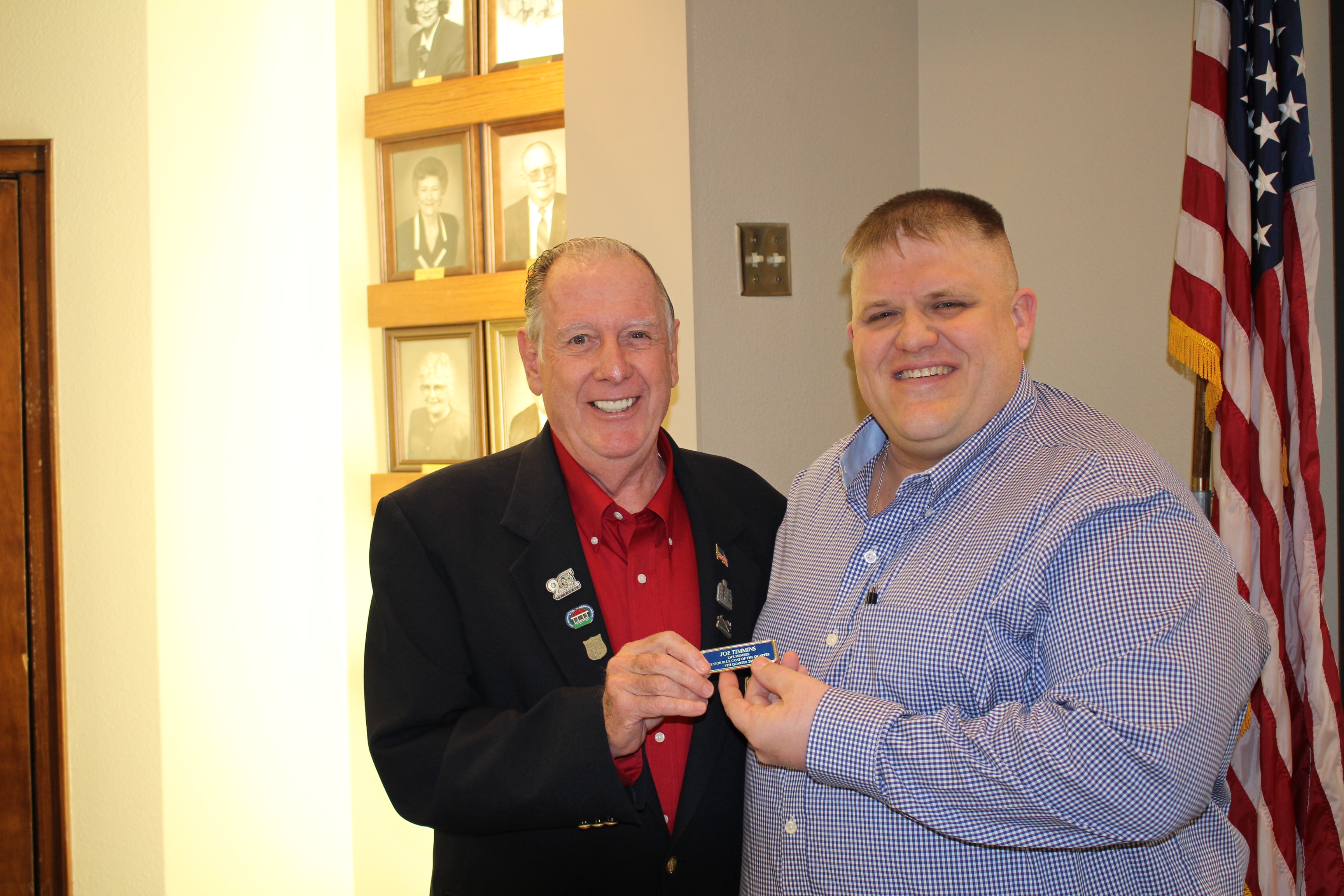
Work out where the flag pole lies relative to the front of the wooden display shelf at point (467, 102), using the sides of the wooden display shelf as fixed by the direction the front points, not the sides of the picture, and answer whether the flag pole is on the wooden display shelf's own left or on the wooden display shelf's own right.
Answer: on the wooden display shelf's own left

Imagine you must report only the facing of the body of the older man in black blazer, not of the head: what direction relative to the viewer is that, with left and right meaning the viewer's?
facing the viewer and to the right of the viewer

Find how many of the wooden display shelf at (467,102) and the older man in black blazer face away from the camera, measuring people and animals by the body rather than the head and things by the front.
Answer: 0

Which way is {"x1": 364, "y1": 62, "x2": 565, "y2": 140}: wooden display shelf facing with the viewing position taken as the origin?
facing the viewer and to the left of the viewer

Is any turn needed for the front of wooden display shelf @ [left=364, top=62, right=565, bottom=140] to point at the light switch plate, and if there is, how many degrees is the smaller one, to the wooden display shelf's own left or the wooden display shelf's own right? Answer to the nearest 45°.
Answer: approximately 90° to the wooden display shelf's own left

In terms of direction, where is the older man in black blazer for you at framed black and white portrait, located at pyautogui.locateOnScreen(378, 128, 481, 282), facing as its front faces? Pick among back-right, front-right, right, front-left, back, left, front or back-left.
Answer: front-left

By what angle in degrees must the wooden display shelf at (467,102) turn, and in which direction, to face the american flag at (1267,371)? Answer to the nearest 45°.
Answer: approximately 90° to its left

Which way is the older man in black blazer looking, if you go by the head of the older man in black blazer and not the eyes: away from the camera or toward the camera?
toward the camera

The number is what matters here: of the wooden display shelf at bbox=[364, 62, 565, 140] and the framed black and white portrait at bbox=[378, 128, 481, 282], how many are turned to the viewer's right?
0

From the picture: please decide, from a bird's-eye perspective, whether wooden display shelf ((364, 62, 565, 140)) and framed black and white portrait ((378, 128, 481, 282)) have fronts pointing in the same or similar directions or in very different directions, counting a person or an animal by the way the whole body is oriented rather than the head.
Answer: same or similar directions
